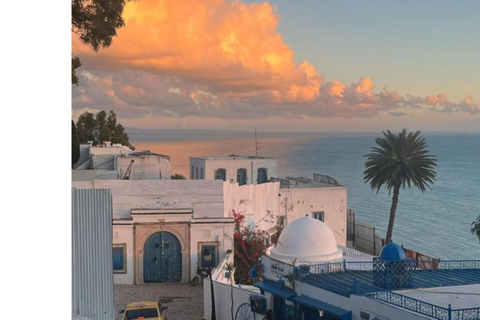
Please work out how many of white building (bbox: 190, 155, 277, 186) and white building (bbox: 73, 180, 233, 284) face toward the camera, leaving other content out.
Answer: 2

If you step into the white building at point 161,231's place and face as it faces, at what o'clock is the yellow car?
The yellow car is roughly at 12 o'clock from the white building.

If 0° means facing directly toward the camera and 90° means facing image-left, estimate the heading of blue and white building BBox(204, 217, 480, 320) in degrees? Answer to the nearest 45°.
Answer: approximately 45°

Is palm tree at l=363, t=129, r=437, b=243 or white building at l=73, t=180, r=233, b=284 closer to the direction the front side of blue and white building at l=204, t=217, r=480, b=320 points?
the white building

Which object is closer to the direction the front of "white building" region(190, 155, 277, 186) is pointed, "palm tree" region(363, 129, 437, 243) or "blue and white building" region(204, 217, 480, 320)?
the blue and white building

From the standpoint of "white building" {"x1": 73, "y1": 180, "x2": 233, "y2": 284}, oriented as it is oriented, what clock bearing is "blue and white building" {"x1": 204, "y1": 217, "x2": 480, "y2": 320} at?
The blue and white building is roughly at 11 o'clock from the white building.
